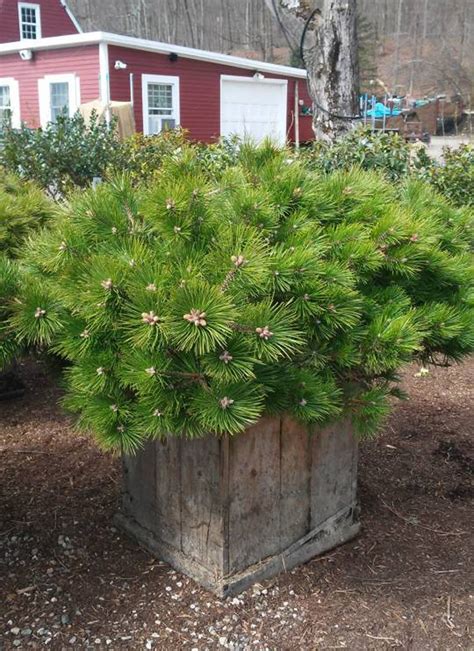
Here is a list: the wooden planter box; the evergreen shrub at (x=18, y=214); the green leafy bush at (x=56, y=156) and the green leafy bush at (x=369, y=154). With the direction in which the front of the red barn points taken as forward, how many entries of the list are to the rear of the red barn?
0

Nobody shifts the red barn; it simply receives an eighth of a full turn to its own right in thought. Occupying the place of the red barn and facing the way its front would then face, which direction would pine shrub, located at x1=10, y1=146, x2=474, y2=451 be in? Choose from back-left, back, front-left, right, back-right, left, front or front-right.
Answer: front

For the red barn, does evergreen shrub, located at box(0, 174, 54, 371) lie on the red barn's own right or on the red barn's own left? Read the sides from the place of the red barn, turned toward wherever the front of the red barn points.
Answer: on the red barn's own right

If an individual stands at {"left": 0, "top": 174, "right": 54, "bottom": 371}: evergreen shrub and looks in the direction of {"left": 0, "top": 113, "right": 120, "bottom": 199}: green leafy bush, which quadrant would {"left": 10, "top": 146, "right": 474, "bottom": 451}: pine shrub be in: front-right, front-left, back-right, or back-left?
back-right

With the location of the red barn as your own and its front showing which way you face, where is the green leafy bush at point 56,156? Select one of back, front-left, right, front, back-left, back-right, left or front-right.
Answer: front-right

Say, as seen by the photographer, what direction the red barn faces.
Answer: facing the viewer and to the right of the viewer

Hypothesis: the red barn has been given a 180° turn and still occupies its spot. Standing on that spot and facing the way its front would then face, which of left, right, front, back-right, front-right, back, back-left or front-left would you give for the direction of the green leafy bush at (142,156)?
back-left
